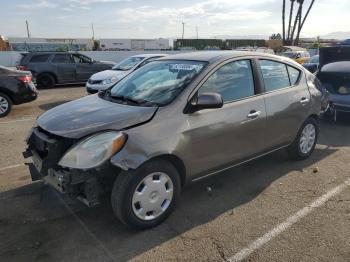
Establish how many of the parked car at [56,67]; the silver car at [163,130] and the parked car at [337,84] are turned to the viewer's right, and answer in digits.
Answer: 1

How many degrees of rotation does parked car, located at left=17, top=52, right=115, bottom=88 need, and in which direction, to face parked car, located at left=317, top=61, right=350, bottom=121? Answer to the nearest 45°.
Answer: approximately 45° to its right

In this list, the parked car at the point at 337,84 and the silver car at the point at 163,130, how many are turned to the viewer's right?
0

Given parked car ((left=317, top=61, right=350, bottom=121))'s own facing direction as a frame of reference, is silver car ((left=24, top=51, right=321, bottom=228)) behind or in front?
in front

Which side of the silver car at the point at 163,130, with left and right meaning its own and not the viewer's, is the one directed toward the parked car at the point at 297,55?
back

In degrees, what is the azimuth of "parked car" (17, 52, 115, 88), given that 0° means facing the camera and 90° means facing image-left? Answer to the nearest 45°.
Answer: approximately 270°

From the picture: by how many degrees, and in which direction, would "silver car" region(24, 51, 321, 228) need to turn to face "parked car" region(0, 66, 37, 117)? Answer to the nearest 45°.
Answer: approximately 90° to its right

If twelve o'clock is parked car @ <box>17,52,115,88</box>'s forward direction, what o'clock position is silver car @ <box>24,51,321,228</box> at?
The silver car is roughly at 3 o'clock from the parked car.

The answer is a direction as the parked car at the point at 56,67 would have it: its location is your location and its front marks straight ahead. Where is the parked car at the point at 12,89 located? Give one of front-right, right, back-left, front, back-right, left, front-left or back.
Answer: right

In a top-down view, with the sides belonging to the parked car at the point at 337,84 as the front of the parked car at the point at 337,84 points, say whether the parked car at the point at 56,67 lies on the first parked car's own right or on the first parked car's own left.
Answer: on the first parked car's own right

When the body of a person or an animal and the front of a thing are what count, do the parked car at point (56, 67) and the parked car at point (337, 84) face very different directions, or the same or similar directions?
very different directions

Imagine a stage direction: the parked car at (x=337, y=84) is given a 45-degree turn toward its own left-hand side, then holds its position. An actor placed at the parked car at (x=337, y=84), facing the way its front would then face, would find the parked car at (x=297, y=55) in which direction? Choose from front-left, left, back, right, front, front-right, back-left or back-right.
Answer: back
